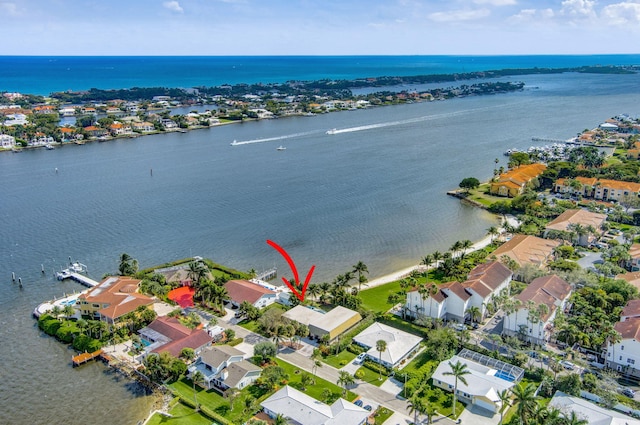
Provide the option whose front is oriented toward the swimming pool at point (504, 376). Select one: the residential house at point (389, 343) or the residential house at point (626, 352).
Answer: the residential house at point (626, 352)

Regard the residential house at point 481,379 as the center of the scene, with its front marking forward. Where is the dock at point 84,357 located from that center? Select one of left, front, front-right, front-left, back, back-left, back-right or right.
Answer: front-right

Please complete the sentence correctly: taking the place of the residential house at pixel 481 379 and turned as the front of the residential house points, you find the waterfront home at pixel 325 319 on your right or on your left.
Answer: on your right

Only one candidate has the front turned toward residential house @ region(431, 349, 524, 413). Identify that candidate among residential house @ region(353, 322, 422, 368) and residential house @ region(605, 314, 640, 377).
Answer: residential house @ region(605, 314, 640, 377)

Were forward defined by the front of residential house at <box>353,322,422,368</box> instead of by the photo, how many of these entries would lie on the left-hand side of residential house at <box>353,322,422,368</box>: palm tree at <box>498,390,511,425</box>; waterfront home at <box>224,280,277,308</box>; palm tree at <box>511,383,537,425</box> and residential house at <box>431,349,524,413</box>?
3

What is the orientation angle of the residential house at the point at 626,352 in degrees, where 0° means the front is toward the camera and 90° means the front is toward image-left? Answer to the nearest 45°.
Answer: approximately 45°

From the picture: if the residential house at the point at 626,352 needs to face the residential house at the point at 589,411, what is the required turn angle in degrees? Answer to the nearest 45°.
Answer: approximately 45° to its left

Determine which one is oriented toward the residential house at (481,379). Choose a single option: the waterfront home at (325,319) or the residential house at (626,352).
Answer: the residential house at (626,352)

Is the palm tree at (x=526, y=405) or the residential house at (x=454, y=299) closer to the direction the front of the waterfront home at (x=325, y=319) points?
the palm tree

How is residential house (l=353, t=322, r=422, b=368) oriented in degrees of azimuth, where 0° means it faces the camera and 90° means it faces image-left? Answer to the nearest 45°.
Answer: approximately 45°

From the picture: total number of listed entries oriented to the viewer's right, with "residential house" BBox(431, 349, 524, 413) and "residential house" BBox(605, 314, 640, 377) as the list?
0
